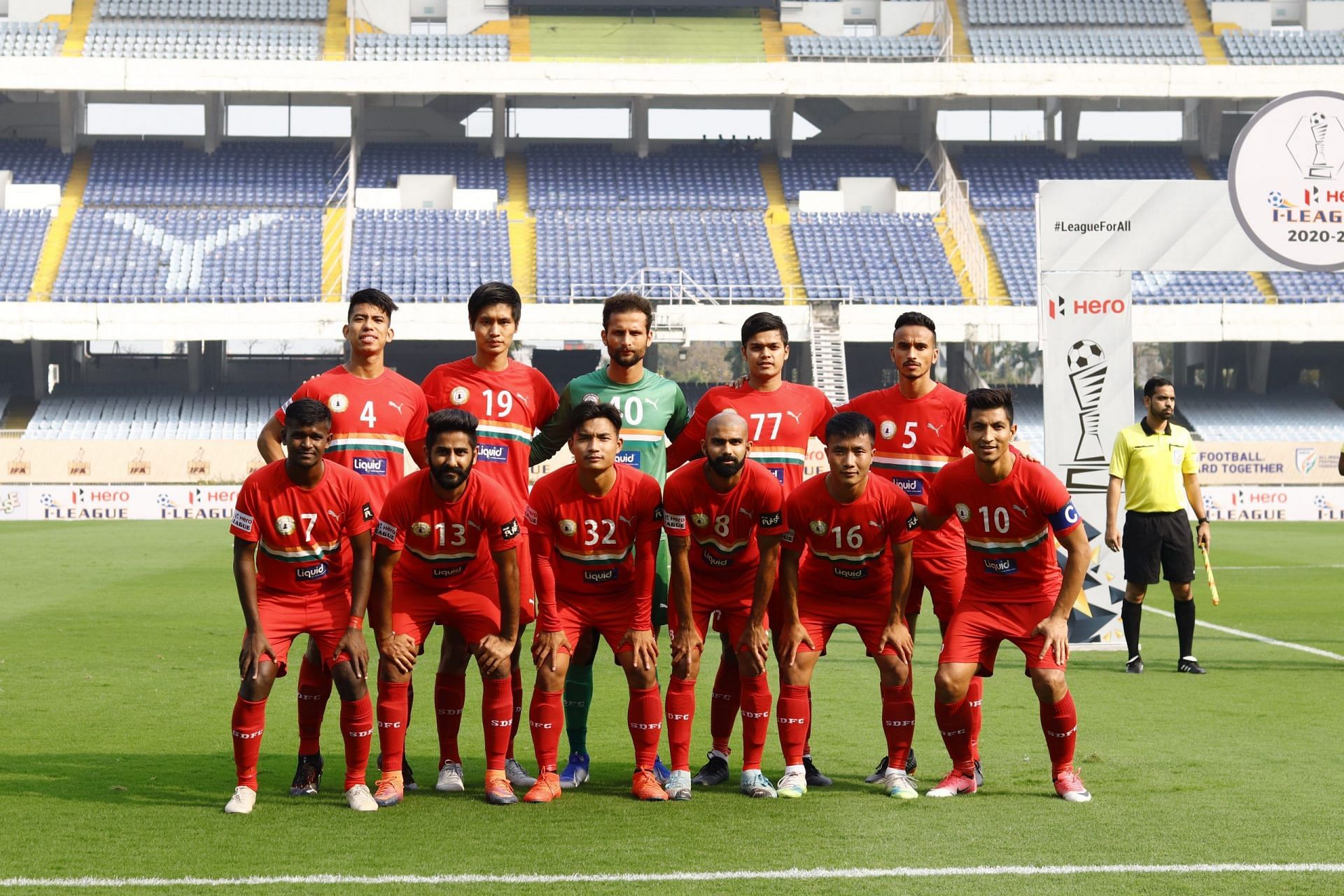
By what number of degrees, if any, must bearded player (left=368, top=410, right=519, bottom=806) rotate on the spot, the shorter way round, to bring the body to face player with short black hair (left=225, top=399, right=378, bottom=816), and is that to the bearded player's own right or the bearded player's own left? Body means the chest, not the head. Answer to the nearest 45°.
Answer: approximately 90° to the bearded player's own right

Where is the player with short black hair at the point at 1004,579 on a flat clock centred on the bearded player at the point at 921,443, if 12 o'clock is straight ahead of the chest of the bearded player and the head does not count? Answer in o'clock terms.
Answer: The player with short black hair is roughly at 11 o'clock from the bearded player.

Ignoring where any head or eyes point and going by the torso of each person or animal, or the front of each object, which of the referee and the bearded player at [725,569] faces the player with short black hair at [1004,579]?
the referee

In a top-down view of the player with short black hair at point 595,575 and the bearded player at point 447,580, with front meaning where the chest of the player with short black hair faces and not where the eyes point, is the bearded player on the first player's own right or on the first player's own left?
on the first player's own right

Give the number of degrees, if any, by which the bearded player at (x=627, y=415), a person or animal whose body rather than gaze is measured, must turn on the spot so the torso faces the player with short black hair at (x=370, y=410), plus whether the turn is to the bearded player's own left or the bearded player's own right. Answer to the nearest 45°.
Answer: approximately 90° to the bearded player's own right

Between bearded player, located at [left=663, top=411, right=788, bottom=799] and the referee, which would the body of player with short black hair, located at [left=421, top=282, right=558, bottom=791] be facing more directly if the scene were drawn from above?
the bearded player

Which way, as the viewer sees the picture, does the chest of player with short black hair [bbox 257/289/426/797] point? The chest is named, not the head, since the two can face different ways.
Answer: toward the camera

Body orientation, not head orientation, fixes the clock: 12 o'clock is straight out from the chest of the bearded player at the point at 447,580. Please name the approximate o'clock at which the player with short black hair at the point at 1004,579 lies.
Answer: The player with short black hair is roughly at 9 o'clock from the bearded player.

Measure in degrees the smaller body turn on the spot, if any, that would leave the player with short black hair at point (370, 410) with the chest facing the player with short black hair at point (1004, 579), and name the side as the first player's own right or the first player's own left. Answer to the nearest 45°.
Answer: approximately 90° to the first player's own left

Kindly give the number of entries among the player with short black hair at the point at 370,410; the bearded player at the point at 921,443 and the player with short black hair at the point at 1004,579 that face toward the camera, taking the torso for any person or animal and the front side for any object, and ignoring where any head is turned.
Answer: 3

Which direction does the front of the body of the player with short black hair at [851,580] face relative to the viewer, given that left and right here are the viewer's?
facing the viewer

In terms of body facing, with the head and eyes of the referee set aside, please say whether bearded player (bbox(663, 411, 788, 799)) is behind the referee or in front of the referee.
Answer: in front

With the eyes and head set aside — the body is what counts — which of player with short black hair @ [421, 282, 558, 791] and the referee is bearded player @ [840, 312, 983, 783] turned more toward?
the player with short black hair
